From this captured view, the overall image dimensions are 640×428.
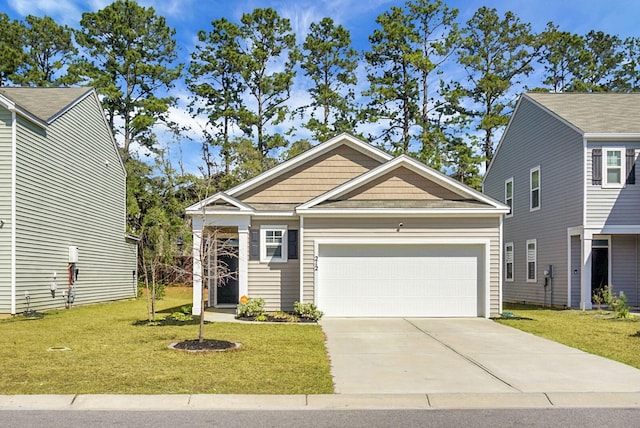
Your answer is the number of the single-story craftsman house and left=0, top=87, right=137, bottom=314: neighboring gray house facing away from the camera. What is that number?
0

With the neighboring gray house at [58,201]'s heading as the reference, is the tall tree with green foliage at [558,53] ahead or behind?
behind

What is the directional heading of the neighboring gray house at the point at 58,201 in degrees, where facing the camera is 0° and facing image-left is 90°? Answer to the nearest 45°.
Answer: approximately 45°

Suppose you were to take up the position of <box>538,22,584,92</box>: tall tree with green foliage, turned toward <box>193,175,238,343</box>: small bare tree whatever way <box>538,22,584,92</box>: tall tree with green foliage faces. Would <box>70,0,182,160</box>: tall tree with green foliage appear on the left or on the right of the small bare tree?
right

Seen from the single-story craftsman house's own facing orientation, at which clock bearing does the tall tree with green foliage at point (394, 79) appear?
The tall tree with green foliage is roughly at 6 o'clock from the single-story craftsman house.

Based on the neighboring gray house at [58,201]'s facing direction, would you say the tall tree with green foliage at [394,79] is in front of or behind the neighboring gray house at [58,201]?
behind

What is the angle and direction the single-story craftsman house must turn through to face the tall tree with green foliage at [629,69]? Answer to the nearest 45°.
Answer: approximately 135° to its left

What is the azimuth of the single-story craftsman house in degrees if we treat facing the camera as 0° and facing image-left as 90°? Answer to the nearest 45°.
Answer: approximately 0°

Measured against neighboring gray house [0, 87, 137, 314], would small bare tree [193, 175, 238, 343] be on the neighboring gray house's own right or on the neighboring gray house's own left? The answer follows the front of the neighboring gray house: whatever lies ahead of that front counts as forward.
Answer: on the neighboring gray house's own left

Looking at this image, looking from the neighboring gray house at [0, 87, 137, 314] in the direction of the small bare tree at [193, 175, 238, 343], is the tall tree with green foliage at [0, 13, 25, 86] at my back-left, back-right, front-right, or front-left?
back-left

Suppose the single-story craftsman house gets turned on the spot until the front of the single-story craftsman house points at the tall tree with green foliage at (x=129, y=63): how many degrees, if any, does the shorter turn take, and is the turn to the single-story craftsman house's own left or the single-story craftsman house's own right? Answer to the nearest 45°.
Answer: approximately 135° to the single-story craftsman house's own right

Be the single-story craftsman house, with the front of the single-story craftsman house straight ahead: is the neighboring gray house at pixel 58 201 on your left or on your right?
on your right
